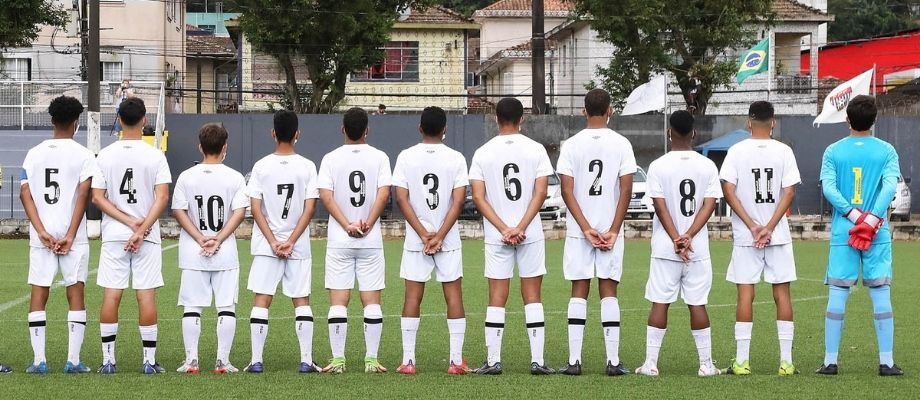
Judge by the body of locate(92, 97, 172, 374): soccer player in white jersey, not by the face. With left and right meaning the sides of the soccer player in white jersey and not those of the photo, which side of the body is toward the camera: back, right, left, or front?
back

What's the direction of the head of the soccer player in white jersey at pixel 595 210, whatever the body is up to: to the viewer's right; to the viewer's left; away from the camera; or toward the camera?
away from the camera

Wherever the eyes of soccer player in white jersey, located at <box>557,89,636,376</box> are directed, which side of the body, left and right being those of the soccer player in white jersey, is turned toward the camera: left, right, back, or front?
back

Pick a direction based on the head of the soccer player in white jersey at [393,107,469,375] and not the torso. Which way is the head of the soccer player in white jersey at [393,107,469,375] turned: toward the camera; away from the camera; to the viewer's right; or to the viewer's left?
away from the camera

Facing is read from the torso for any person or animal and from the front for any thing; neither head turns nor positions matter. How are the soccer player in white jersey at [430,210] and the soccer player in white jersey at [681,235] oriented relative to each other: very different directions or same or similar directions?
same or similar directions

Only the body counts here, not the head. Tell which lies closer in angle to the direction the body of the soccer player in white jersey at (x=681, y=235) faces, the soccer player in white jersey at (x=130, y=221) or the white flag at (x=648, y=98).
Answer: the white flag

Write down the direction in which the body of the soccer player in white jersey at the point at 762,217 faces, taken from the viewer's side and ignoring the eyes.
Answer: away from the camera

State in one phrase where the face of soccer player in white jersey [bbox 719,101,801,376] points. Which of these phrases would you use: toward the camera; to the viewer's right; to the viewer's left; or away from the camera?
away from the camera

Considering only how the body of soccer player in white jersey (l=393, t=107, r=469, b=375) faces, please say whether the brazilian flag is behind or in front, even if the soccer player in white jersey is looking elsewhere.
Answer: in front

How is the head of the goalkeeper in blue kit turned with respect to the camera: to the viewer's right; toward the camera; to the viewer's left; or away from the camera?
away from the camera

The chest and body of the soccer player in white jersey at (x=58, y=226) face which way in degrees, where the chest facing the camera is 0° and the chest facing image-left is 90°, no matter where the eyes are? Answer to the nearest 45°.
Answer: approximately 180°

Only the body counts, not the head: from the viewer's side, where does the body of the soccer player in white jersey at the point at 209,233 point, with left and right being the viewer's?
facing away from the viewer

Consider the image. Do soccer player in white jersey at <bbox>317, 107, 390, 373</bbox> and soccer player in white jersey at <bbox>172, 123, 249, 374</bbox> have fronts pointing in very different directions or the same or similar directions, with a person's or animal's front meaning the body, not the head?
same or similar directions

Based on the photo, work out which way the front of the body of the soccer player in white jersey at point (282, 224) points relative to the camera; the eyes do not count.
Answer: away from the camera

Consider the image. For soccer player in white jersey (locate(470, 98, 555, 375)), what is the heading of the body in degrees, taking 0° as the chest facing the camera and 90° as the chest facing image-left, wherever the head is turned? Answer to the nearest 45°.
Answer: approximately 180°

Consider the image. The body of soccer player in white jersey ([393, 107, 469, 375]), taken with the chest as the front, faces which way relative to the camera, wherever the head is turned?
away from the camera

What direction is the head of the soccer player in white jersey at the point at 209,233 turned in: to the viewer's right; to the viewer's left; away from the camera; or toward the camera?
away from the camera

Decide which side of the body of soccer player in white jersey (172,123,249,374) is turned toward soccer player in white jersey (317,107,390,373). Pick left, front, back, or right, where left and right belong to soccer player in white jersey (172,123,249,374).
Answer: right

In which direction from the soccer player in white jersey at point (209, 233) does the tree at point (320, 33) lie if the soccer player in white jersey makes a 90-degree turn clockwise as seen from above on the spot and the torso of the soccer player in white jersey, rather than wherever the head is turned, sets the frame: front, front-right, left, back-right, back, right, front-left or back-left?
left

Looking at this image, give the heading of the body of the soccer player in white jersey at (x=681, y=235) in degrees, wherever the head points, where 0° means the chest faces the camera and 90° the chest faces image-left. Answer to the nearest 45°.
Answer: approximately 180°

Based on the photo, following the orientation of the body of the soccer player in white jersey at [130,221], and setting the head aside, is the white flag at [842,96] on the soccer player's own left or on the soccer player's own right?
on the soccer player's own right

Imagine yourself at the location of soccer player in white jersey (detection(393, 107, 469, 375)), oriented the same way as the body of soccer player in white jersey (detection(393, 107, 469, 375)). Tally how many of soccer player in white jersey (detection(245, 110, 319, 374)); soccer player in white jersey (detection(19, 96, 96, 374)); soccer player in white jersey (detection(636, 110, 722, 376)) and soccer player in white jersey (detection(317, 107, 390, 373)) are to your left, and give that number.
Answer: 3
